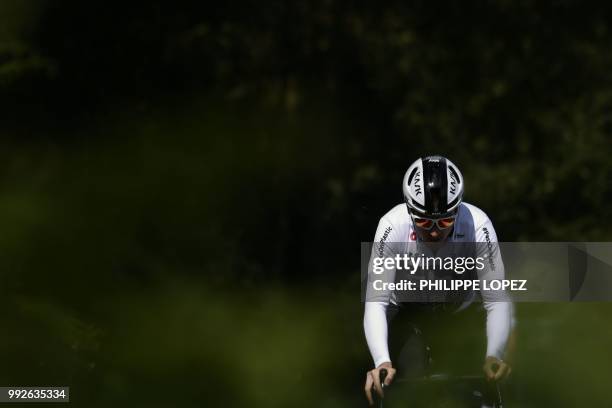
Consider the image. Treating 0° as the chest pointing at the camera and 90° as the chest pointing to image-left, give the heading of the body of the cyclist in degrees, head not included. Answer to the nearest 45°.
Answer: approximately 0°
